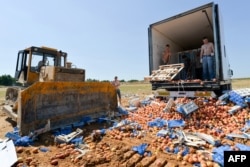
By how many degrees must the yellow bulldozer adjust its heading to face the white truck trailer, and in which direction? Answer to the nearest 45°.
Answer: approximately 45° to its left

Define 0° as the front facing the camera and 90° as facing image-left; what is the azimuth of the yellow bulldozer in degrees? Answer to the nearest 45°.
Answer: approximately 315°
